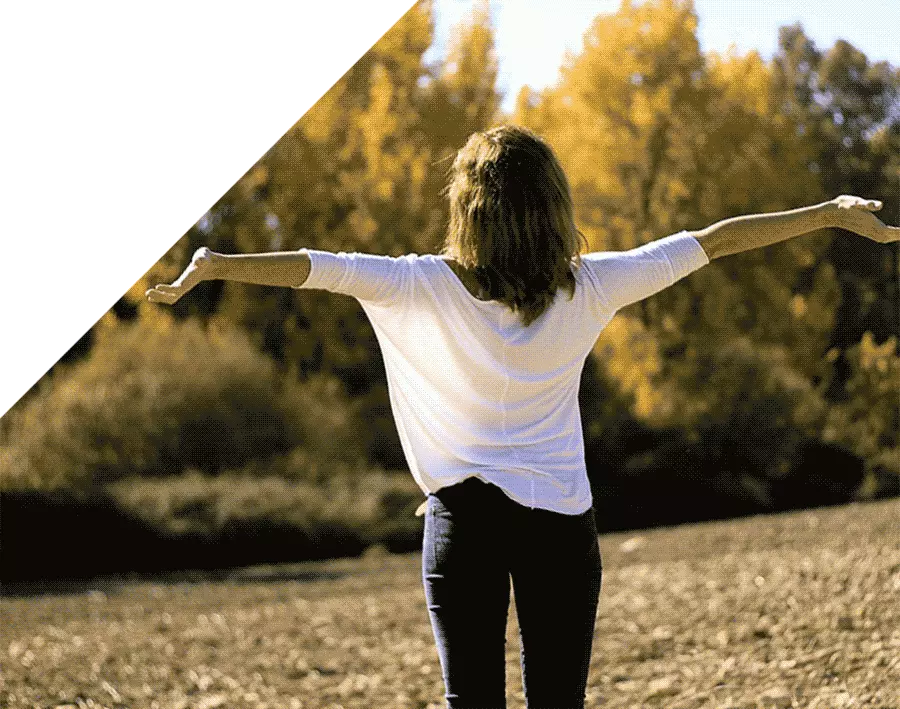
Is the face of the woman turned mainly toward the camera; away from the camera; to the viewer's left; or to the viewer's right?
away from the camera

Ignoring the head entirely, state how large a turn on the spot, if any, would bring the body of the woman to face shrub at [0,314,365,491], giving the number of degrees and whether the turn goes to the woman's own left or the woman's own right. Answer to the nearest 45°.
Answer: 0° — they already face it

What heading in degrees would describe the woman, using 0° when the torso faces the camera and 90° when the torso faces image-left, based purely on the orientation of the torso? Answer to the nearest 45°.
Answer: approximately 180°
